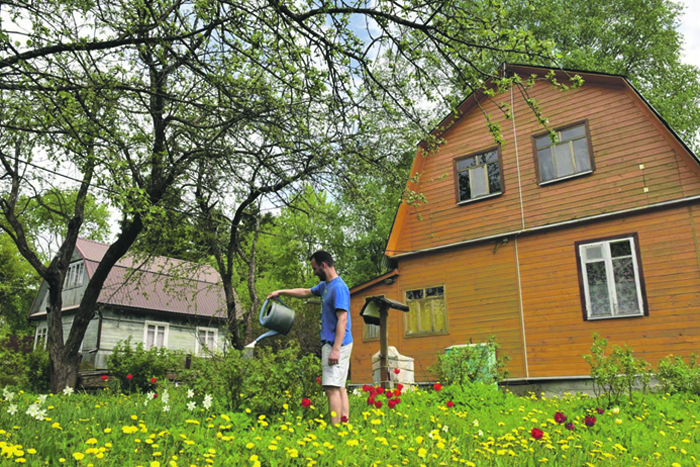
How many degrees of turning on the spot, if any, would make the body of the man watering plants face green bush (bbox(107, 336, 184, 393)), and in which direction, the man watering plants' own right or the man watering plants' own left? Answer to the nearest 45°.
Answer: approximately 45° to the man watering plants' own right

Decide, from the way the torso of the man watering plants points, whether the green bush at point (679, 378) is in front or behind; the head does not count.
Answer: behind

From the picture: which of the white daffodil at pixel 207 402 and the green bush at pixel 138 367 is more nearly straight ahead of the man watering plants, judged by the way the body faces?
the white daffodil

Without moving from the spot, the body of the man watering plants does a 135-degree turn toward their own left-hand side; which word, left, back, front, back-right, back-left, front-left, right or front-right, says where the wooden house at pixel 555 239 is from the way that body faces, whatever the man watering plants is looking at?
left

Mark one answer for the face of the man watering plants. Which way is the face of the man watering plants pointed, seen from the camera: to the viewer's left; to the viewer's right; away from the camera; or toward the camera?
to the viewer's left

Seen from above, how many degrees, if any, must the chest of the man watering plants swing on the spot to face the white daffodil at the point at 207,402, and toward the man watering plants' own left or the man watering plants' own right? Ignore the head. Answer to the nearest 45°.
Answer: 0° — they already face it

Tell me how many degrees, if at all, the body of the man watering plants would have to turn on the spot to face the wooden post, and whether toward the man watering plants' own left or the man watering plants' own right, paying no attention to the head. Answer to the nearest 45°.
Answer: approximately 90° to the man watering plants' own right

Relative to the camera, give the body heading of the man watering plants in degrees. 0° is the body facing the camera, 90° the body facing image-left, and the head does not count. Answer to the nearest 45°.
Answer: approximately 90°
